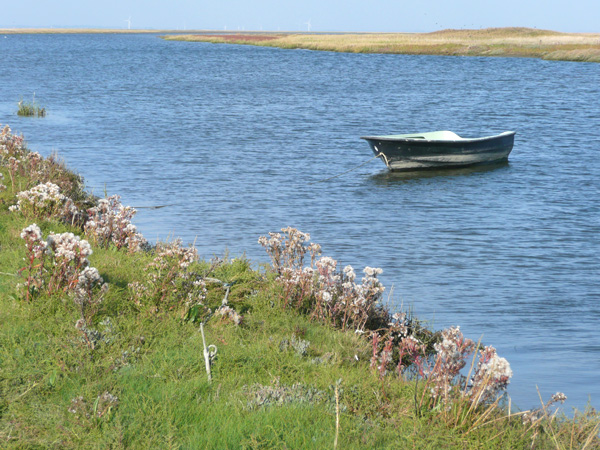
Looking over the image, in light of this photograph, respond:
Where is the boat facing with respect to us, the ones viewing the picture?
facing to the left of the viewer

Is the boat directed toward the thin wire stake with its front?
no
